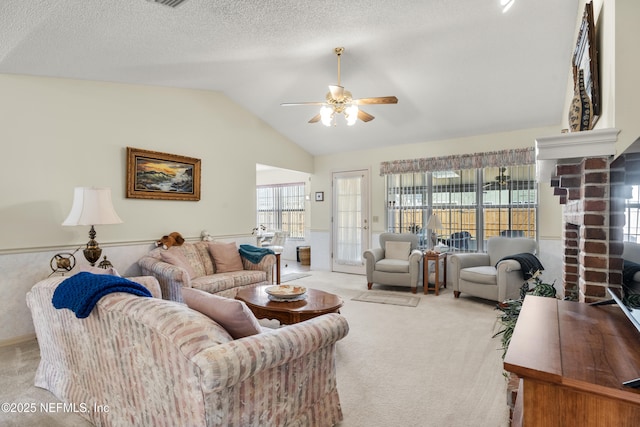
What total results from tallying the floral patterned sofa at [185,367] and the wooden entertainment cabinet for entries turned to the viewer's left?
1

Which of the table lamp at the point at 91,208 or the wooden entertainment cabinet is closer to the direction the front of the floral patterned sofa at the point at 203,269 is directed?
the wooden entertainment cabinet

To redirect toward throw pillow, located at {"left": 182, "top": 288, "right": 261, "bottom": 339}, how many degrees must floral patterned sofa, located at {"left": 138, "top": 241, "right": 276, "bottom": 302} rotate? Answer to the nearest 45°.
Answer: approximately 45° to its right

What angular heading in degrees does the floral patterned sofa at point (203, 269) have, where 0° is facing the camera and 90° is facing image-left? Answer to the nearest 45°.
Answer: approximately 315°

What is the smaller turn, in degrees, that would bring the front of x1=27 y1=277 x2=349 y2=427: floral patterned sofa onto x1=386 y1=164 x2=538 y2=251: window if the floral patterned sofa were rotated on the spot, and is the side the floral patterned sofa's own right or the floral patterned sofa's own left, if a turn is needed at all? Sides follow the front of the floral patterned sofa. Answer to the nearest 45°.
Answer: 0° — it already faces it

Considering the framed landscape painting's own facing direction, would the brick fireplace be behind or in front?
in front

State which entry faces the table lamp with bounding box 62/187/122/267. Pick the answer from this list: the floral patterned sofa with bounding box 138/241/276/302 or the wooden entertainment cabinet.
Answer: the wooden entertainment cabinet

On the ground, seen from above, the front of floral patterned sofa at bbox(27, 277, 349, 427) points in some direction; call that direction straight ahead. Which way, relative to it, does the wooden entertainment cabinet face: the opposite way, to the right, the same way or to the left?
to the left

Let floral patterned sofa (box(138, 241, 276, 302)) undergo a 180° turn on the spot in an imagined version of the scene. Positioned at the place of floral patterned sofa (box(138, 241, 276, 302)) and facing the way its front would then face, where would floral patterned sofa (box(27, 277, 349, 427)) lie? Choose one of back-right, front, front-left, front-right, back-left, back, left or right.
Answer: back-left

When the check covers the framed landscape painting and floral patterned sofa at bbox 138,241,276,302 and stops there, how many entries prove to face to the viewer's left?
0

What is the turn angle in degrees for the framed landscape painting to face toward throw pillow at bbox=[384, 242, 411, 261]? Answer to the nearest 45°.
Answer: approximately 45° to its left

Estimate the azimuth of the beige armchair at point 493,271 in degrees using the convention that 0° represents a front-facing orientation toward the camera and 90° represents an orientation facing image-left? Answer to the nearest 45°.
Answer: approximately 45°

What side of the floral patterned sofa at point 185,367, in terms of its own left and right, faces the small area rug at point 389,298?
front

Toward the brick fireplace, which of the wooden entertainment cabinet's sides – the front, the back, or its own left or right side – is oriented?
right

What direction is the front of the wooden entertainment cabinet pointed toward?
to the viewer's left

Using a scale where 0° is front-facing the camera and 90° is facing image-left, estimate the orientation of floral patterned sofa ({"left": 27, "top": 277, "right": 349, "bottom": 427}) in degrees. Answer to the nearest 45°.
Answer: approximately 225°

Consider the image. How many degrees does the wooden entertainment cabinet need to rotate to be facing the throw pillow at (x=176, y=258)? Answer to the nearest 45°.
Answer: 0° — it already faces it

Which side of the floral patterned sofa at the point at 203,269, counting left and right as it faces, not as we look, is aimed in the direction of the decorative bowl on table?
front
